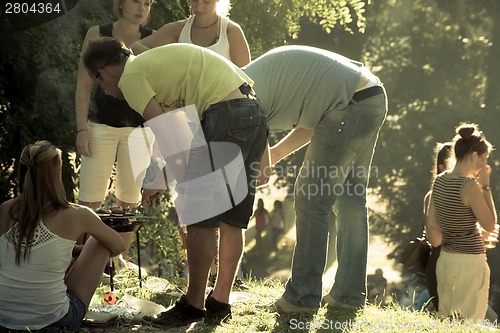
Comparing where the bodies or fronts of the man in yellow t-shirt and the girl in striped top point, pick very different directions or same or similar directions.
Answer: very different directions

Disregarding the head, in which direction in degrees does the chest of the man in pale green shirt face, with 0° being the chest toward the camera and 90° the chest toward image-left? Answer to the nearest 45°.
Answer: approximately 90°

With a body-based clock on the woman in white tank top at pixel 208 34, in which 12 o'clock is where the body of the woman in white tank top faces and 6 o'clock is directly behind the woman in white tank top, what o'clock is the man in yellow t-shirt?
The man in yellow t-shirt is roughly at 12 o'clock from the woman in white tank top.

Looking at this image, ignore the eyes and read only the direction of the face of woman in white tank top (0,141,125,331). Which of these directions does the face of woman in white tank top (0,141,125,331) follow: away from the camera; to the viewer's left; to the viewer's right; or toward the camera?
away from the camera

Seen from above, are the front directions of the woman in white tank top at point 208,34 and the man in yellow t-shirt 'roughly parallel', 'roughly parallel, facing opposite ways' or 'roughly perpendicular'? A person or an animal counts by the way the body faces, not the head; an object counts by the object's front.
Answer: roughly perpendicular

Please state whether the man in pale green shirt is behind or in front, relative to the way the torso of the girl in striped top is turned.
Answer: behind

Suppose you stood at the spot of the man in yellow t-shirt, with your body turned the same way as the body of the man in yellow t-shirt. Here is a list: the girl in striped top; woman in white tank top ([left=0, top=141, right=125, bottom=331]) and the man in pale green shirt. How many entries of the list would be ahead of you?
1

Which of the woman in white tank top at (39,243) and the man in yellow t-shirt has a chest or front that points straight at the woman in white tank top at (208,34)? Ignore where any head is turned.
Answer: the woman in white tank top at (39,243)

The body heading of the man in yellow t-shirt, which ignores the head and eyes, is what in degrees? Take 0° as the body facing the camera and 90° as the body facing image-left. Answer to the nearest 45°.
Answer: approximately 90°

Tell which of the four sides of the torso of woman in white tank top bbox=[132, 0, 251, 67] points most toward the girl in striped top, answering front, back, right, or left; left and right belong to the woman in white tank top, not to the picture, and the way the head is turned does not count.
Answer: left

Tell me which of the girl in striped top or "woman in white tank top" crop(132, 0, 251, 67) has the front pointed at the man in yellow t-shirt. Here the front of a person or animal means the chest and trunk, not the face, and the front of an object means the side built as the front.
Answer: the woman in white tank top
